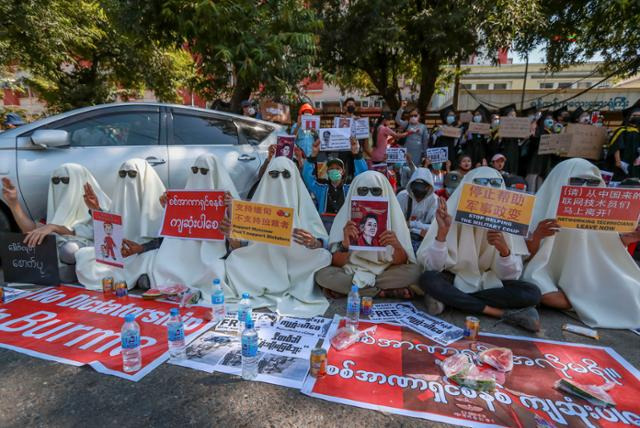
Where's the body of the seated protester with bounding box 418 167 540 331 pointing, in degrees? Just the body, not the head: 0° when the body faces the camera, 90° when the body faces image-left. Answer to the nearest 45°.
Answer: approximately 0°

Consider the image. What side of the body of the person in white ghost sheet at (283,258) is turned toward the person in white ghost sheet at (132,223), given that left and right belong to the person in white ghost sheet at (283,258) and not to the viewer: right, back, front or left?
right

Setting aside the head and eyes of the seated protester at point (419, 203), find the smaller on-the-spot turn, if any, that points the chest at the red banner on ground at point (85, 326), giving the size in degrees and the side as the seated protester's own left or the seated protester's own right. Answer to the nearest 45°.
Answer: approximately 45° to the seated protester's own right

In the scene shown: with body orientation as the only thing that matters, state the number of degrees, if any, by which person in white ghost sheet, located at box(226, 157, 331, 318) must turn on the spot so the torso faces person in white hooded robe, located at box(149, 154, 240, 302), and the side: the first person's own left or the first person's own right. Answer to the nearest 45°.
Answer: approximately 90° to the first person's own right

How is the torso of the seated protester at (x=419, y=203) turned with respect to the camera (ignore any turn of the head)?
toward the camera

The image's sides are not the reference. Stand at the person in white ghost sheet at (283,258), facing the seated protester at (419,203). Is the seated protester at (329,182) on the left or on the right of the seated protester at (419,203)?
left

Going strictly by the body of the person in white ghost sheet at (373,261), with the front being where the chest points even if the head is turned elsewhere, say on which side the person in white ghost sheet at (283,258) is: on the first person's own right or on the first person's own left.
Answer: on the first person's own right

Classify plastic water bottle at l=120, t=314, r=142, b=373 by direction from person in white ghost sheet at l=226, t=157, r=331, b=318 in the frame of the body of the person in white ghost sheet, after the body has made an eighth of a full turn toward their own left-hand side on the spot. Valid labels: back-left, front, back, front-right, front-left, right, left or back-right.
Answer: right

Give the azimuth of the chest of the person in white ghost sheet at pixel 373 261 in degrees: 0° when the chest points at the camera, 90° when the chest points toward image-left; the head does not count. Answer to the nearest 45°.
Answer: approximately 0°

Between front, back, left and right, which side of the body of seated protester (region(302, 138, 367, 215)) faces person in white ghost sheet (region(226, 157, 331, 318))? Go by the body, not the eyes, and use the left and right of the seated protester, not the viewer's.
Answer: front

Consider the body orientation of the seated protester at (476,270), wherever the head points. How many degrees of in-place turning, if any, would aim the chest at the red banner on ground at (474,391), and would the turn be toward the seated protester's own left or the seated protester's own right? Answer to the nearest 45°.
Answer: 0° — they already face it

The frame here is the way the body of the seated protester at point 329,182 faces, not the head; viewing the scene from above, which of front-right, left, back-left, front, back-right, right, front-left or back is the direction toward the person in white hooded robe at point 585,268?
front-left
